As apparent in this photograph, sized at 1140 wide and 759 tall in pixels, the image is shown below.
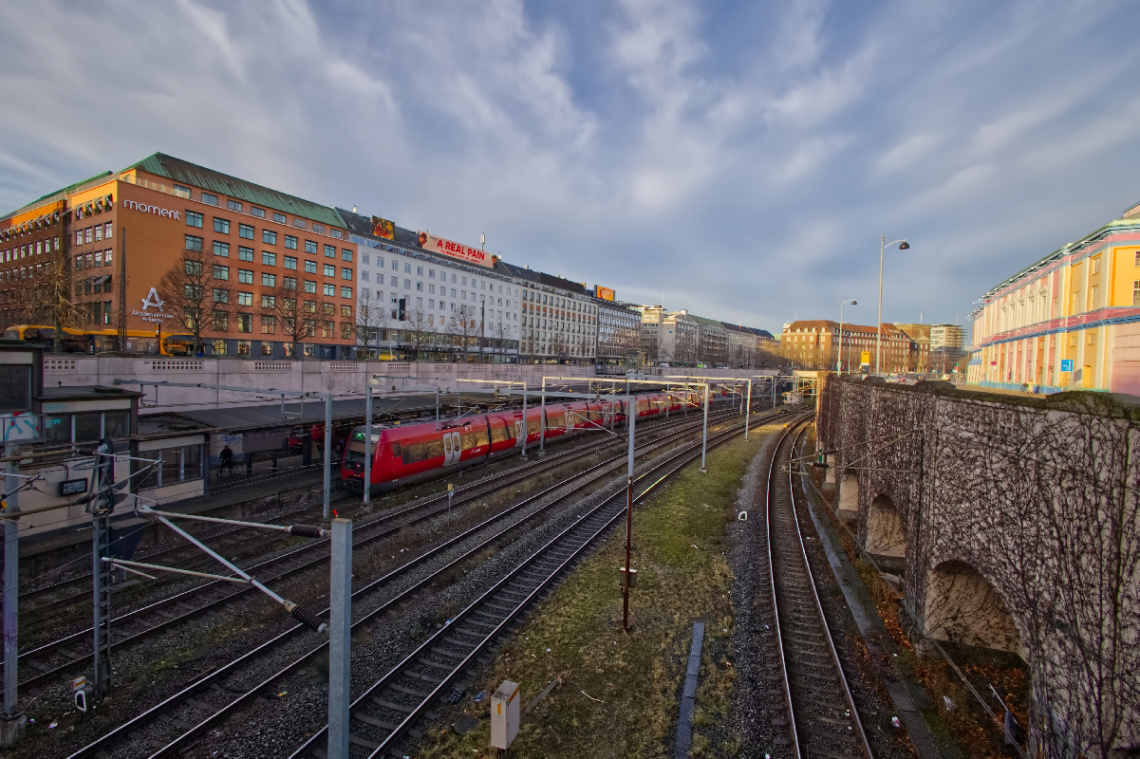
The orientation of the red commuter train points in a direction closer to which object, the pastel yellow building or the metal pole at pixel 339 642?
the metal pole

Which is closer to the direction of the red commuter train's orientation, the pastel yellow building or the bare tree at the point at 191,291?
the bare tree

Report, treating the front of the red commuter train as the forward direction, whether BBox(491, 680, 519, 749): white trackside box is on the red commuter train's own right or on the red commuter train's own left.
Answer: on the red commuter train's own left

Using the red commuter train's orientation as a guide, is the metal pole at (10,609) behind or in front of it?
in front

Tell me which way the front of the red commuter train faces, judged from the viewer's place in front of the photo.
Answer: facing the viewer and to the left of the viewer

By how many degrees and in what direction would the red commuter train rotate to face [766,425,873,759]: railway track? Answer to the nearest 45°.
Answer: approximately 90° to its left

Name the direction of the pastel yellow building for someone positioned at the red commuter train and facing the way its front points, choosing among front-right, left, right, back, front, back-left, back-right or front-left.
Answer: back-left

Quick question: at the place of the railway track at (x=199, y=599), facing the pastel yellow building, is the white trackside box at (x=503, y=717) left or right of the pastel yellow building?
right

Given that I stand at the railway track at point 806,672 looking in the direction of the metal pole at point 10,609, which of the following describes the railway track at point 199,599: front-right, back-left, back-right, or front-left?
front-right

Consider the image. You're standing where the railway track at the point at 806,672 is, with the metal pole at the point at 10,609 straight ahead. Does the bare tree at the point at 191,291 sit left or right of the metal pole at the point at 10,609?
right
